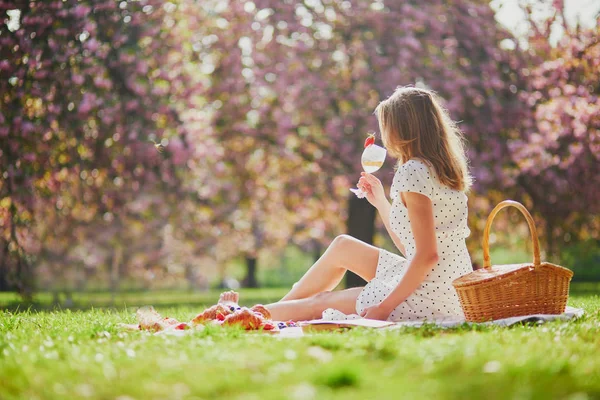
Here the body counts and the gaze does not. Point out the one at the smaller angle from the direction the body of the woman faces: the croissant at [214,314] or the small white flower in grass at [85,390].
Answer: the croissant

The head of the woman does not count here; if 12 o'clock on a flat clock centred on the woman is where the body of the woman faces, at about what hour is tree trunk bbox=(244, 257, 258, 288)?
The tree trunk is roughly at 1 o'clock from the woman.

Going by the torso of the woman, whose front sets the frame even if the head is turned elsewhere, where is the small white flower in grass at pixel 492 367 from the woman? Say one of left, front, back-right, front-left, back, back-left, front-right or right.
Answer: back-left

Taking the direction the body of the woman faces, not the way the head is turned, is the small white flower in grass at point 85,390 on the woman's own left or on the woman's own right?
on the woman's own left

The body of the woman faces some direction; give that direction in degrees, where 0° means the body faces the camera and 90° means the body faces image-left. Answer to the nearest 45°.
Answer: approximately 135°

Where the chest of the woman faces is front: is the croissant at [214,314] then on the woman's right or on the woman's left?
on the woman's left

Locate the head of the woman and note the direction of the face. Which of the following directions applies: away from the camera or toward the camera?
away from the camera

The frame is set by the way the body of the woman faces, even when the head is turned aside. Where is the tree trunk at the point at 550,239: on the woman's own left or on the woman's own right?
on the woman's own right
